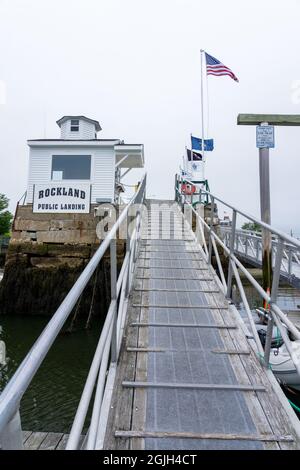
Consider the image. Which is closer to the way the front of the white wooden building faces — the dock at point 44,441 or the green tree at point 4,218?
the dock

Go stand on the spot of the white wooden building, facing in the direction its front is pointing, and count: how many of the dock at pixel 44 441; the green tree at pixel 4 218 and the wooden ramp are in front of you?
2

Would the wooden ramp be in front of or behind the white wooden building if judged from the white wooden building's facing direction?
in front

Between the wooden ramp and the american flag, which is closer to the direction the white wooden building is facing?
the wooden ramp

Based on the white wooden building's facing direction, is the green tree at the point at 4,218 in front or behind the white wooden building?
behind

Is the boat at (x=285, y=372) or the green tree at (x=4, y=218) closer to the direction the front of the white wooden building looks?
the boat

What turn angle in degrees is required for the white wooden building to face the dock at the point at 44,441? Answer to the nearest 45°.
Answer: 0° — it already faces it

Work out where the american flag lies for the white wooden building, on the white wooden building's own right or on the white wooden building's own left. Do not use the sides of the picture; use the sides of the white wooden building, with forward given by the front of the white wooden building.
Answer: on the white wooden building's own left

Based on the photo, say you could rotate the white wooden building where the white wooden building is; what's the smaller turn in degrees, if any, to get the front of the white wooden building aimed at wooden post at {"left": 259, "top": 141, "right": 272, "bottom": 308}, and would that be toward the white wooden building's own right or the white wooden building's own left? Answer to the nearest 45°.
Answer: approximately 45° to the white wooden building's own left

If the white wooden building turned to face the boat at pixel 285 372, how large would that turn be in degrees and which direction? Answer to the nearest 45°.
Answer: approximately 45° to its left

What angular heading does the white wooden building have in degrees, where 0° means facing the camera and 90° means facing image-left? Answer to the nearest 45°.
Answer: approximately 0°
